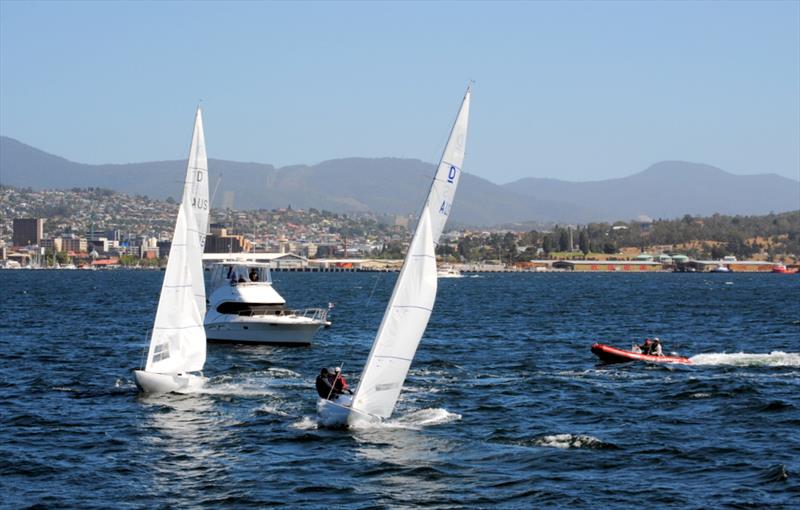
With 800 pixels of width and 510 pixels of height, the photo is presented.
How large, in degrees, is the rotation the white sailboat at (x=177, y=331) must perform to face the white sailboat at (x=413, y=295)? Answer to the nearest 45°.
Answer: approximately 90° to its left

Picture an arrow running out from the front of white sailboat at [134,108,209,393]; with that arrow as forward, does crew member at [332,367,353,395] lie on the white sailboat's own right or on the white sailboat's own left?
on the white sailboat's own left

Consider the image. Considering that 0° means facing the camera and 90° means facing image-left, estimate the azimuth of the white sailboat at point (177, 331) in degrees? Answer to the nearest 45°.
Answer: approximately 45°
